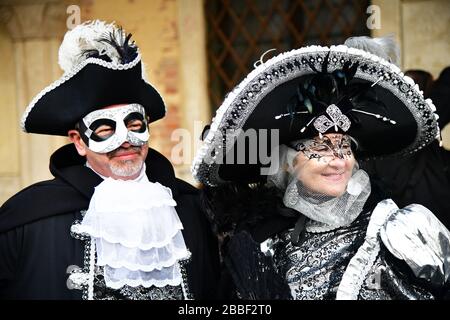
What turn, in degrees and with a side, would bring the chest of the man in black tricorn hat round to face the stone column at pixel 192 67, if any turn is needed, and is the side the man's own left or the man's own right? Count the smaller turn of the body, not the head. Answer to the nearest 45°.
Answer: approximately 135° to the man's own left

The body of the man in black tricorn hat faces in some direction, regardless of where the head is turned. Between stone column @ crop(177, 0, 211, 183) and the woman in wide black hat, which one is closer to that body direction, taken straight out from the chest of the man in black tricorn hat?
the woman in wide black hat

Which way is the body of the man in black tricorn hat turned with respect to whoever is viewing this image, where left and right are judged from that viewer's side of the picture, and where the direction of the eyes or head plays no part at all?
facing the viewer and to the right of the viewer

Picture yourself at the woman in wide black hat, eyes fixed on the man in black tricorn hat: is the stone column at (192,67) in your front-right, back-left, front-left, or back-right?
front-right
